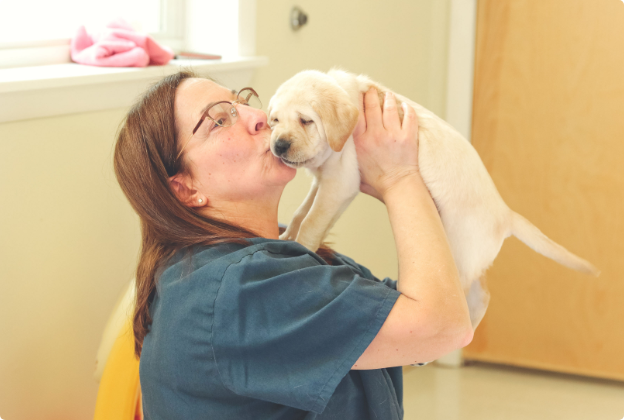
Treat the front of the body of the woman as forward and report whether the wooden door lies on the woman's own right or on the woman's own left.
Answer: on the woman's own left

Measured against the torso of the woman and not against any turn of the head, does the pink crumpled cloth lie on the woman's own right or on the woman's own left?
on the woman's own left

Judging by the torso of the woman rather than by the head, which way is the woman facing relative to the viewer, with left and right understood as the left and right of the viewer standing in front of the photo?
facing to the right of the viewer

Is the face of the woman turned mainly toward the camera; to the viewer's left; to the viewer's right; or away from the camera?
to the viewer's right

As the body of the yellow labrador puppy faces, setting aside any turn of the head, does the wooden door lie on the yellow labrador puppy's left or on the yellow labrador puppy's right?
on the yellow labrador puppy's right

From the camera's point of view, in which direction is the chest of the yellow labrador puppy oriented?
to the viewer's left
